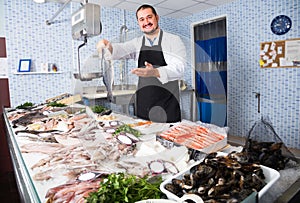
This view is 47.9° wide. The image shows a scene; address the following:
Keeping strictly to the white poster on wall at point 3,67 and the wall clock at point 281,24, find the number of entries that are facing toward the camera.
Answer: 2

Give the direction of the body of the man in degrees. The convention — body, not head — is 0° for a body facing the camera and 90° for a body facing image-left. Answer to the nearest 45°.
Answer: approximately 45°

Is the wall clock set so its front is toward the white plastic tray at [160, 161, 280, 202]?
yes

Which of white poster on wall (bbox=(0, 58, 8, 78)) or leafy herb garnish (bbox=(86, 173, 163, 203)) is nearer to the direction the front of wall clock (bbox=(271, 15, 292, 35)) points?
the leafy herb garnish

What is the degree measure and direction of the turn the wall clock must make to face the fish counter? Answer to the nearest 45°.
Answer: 0° — it already faces it

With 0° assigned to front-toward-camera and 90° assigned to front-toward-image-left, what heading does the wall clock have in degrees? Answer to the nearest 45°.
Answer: approximately 0°
